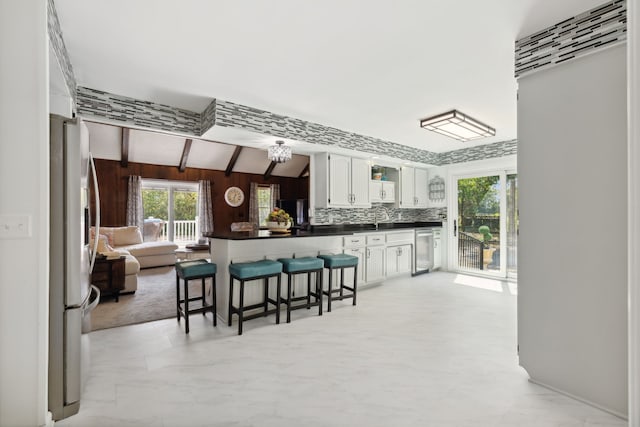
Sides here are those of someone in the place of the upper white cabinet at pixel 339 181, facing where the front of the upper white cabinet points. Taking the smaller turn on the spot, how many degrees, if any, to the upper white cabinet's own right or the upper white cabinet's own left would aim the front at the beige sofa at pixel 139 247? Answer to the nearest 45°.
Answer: approximately 135° to the upper white cabinet's own right

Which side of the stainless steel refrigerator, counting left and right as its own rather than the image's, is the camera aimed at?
right

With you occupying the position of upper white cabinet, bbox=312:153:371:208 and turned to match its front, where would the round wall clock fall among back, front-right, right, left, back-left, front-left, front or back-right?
back

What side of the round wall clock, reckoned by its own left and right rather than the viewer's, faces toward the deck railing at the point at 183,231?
right

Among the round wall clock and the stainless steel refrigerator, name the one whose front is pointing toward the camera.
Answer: the round wall clock

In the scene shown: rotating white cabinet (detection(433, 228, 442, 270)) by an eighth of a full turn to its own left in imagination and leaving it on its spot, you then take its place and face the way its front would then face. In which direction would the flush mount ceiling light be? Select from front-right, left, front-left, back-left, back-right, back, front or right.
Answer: right

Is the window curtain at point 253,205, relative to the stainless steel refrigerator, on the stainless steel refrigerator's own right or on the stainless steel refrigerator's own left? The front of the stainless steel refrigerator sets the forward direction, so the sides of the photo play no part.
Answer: on the stainless steel refrigerator's own left

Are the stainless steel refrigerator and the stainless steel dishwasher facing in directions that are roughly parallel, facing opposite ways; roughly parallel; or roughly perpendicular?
roughly perpendicular

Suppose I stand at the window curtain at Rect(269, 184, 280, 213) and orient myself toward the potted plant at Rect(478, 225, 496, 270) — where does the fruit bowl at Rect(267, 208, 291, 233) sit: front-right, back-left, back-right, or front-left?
front-right

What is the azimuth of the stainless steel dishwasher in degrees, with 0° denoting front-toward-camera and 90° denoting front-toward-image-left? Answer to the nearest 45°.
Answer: approximately 315°

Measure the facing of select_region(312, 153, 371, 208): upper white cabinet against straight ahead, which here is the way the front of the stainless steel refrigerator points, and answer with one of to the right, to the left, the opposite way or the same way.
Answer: to the right

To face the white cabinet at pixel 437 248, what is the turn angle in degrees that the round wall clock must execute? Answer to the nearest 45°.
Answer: approximately 45° to its left

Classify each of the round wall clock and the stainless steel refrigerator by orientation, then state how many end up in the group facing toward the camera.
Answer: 1

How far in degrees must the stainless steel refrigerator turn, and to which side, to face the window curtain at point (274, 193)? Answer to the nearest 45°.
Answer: approximately 45° to its left

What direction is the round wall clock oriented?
toward the camera
